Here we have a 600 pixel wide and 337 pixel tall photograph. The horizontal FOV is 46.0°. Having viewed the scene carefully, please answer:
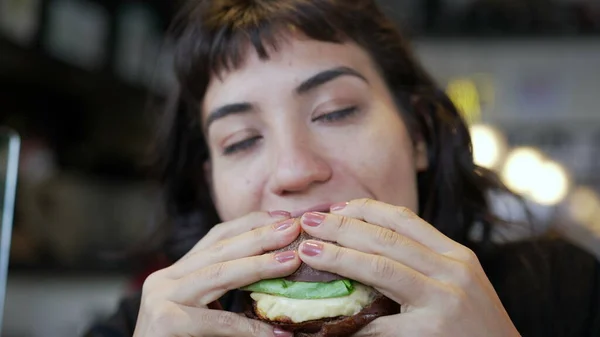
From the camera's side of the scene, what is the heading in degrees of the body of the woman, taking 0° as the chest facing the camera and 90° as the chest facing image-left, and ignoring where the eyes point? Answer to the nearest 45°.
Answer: approximately 0°
